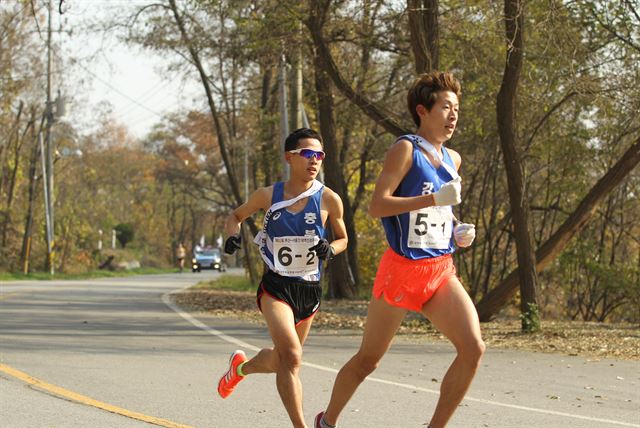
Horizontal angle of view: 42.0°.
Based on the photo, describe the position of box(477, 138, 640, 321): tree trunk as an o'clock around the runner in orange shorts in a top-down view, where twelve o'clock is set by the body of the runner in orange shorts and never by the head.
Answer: The tree trunk is roughly at 8 o'clock from the runner in orange shorts.

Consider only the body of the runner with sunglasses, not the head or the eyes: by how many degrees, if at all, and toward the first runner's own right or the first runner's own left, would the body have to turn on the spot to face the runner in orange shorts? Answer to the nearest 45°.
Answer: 0° — they already face them

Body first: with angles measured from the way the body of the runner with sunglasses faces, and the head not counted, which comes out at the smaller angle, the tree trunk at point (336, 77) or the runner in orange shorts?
the runner in orange shorts

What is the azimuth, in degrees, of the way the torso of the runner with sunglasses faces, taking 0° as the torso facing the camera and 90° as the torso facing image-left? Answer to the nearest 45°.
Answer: approximately 315°

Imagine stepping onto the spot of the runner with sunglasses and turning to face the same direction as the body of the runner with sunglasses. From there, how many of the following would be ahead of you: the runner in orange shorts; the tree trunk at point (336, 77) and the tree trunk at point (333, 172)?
1

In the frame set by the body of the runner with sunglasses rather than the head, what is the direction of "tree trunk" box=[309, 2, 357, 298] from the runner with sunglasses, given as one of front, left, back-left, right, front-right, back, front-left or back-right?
back-left

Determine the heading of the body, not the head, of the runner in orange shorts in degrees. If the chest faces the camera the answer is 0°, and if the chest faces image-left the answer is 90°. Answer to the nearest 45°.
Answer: approximately 315°

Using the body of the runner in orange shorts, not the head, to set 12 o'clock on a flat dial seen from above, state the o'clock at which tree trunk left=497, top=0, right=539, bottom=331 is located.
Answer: The tree trunk is roughly at 8 o'clock from the runner in orange shorts.

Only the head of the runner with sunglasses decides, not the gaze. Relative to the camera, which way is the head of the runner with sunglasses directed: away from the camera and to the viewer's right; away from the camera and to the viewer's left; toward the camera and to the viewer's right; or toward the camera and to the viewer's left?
toward the camera and to the viewer's right

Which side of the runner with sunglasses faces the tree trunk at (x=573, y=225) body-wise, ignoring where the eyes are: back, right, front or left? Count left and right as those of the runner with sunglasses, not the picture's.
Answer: left

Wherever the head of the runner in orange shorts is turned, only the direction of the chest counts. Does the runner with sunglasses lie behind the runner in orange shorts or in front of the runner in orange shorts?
behind

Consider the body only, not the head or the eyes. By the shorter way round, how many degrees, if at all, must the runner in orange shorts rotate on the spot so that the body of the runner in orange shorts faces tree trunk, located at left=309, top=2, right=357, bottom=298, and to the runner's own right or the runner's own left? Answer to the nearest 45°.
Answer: approximately 135° to the runner's own left

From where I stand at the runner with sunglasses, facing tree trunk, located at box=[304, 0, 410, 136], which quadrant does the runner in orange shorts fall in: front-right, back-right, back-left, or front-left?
back-right

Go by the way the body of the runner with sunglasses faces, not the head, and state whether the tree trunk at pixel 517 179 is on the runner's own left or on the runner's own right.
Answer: on the runner's own left
